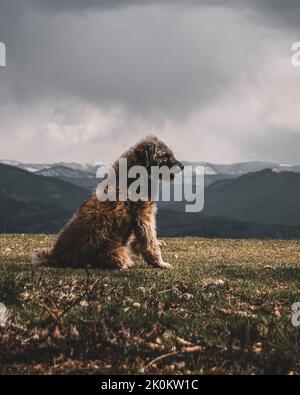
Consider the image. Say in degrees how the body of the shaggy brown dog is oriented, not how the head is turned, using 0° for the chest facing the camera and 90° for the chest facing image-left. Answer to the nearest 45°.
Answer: approximately 270°
